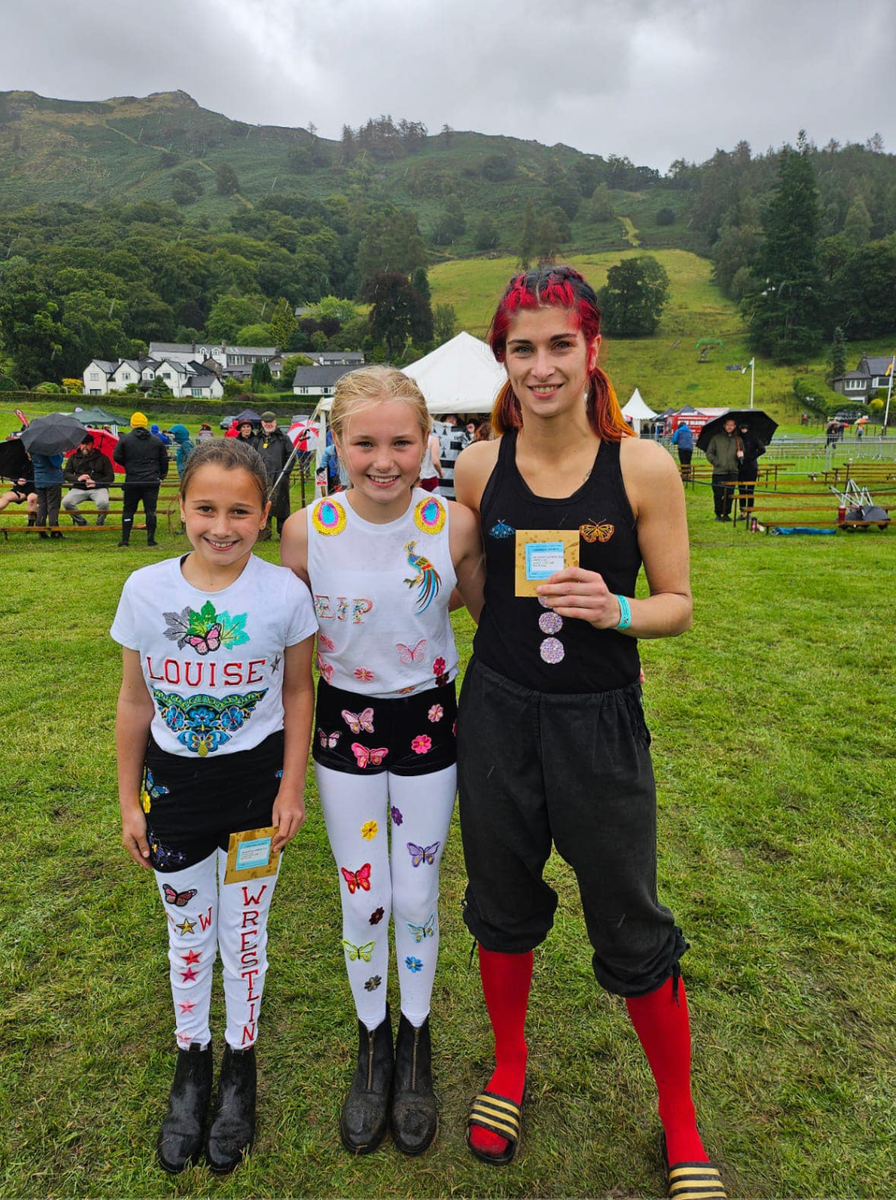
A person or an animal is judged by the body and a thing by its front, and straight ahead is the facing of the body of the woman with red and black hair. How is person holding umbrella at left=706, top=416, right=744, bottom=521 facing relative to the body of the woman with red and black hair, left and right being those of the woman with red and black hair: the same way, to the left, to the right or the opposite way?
the same way

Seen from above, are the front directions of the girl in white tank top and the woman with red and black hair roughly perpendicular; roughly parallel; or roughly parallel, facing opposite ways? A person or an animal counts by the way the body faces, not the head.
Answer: roughly parallel

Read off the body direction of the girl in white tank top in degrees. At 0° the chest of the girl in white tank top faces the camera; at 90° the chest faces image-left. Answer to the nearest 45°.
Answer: approximately 0°

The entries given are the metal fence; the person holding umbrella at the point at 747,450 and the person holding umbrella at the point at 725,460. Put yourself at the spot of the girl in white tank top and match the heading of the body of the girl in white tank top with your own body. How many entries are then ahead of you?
0

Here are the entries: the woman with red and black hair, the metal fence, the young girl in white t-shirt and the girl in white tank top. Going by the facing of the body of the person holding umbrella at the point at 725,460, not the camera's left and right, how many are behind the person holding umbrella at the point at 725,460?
1

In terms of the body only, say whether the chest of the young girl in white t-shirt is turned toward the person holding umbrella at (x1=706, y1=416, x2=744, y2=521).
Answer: no

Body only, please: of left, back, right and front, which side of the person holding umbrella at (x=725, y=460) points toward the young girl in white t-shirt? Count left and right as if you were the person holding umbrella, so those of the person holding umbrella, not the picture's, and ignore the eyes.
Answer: front

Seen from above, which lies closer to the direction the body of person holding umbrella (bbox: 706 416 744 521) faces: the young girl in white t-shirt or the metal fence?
the young girl in white t-shirt

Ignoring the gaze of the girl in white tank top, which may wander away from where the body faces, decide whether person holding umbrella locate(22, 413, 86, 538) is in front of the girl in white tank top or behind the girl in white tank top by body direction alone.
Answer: behind

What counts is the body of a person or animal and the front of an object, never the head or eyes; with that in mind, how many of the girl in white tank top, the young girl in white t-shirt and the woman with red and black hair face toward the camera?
3

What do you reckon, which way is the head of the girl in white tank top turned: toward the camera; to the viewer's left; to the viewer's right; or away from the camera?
toward the camera

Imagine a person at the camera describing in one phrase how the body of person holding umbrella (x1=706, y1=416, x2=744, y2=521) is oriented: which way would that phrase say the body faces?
toward the camera

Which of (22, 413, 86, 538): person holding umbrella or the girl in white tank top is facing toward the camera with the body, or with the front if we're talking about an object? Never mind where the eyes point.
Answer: the girl in white tank top

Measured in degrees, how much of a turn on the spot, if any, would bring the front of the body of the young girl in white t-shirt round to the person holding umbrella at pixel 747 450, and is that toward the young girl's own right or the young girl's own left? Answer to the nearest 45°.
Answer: approximately 135° to the young girl's own left

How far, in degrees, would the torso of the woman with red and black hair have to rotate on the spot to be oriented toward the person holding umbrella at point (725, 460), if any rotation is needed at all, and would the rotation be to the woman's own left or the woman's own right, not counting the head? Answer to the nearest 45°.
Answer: approximately 180°
